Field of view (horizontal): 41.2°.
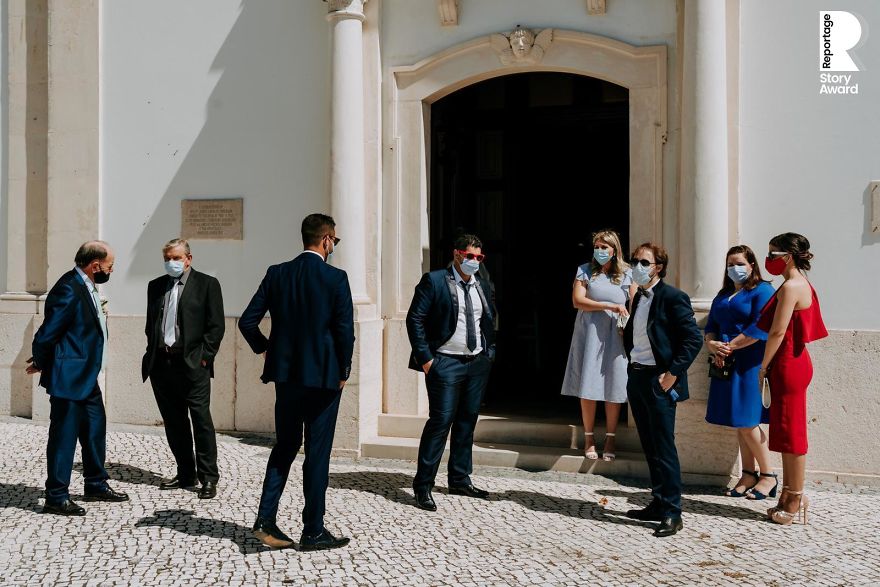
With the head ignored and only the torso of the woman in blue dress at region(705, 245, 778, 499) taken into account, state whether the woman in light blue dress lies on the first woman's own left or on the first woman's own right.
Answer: on the first woman's own right

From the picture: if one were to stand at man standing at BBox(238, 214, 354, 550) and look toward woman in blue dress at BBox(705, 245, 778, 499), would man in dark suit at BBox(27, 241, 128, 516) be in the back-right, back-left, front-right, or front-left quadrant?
back-left

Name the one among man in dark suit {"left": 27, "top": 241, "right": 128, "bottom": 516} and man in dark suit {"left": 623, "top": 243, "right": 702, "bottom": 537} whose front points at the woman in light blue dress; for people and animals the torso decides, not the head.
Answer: man in dark suit {"left": 27, "top": 241, "right": 128, "bottom": 516}

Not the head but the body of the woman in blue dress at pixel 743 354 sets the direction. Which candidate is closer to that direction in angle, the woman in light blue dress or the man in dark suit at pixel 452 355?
the man in dark suit

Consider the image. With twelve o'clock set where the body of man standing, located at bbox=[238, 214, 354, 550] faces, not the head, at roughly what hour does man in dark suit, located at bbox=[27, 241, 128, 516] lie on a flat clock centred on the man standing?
The man in dark suit is roughly at 9 o'clock from the man standing.

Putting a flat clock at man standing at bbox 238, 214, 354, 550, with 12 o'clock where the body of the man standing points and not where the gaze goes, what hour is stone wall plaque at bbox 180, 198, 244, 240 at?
The stone wall plaque is roughly at 10 o'clock from the man standing.

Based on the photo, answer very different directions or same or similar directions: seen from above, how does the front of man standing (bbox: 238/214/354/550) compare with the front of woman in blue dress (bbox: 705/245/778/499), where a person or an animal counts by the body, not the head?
very different directions

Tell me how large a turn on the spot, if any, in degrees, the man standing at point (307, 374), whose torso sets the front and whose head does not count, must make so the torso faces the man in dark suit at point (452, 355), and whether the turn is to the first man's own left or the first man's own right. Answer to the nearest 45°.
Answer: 0° — they already face them

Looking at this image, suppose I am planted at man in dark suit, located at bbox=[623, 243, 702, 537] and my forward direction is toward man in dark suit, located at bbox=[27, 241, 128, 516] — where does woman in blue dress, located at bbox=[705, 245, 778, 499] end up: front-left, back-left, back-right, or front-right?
back-right

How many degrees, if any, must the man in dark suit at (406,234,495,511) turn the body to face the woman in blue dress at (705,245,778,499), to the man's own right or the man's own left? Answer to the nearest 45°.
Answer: approximately 45° to the man's own left
